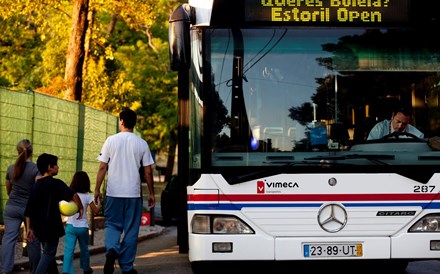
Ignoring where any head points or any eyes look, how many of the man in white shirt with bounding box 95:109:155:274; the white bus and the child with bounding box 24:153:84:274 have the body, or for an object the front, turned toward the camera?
1

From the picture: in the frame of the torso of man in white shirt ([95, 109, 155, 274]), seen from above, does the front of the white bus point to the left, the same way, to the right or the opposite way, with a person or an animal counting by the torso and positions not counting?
the opposite way

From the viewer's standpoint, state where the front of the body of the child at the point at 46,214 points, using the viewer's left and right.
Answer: facing away from the viewer and to the right of the viewer

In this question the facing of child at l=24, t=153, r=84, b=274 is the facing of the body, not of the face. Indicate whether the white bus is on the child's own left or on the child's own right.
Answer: on the child's own right

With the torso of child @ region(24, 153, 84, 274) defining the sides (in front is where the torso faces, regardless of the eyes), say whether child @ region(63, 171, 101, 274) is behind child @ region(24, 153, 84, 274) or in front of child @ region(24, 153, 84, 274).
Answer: in front

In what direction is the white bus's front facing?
toward the camera

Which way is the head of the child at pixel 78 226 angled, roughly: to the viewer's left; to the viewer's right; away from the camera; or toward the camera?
away from the camera

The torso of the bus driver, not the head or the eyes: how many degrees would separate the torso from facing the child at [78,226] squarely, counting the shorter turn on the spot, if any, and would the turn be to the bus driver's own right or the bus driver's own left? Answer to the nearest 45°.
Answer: approximately 90° to the bus driver's own right

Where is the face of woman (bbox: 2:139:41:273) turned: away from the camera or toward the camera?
away from the camera

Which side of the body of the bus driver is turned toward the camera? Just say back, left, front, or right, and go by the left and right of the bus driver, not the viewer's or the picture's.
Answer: front

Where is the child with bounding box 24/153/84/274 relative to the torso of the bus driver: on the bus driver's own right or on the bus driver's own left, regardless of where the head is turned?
on the bus driver's own right

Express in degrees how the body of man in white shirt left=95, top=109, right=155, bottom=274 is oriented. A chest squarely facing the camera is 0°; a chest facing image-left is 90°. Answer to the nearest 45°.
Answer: approximately 180°
